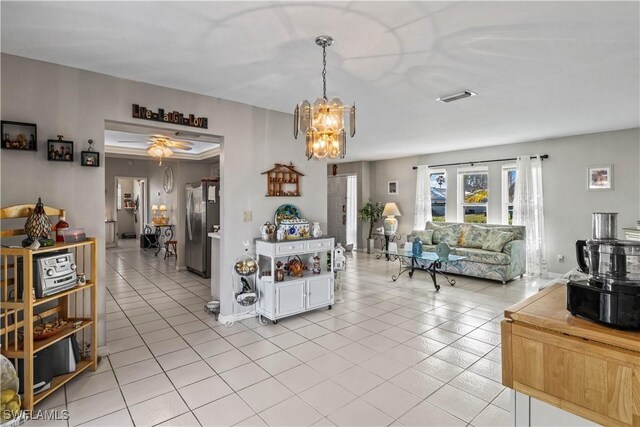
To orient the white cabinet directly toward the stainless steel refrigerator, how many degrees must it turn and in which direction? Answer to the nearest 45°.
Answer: approximately 180°

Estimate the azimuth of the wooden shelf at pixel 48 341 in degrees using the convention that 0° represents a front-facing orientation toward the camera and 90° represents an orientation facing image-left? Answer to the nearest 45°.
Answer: approximately 315°

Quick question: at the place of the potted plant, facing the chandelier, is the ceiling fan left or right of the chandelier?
right

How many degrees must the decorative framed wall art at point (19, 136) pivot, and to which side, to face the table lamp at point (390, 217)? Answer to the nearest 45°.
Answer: approximately 45° to its left

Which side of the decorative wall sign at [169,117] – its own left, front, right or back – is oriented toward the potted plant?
left
